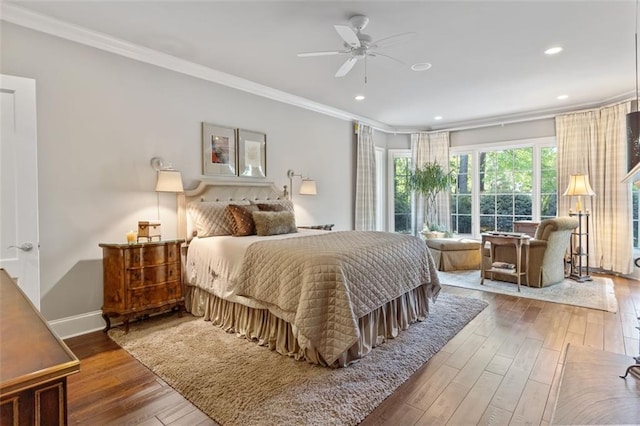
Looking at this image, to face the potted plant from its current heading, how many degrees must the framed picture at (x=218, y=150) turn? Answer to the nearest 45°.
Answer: approximately 45° to its left

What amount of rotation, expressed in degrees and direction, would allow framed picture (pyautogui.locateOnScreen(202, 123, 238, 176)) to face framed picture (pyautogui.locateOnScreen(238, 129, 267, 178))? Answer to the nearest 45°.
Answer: approximately 90° to its left

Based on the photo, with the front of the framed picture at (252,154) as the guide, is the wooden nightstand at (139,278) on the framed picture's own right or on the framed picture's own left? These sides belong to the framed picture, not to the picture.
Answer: on the framed picture's own right

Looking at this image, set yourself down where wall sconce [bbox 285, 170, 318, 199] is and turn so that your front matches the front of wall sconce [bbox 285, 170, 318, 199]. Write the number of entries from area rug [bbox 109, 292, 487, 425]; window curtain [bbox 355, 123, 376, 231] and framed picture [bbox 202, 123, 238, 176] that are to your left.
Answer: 1

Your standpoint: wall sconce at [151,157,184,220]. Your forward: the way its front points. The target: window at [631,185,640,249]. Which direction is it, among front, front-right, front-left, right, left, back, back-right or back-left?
front-left

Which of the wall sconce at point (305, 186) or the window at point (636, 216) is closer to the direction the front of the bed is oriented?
the window

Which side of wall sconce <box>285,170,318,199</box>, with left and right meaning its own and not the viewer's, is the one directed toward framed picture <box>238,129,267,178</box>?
right

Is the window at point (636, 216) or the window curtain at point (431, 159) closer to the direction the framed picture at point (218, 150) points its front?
the window

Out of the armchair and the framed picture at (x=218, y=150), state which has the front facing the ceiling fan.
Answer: the framed picture

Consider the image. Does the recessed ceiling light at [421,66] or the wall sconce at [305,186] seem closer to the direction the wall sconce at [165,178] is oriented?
the recessed ceiling light

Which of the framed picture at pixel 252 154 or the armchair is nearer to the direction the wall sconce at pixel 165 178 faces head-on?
the armchair

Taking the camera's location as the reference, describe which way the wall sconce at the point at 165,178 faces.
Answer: facing the viewer and to the right of the viewer
